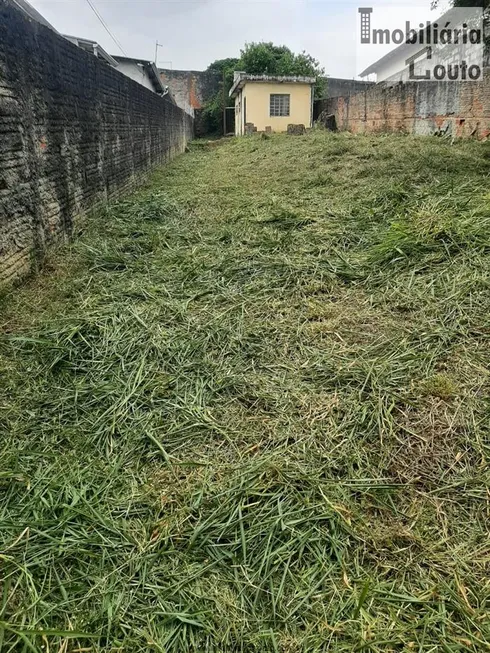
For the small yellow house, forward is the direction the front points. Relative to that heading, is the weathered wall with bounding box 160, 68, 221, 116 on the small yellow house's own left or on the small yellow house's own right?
on the small yellow house's own right

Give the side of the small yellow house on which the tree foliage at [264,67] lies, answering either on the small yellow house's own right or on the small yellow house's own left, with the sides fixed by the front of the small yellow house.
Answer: on the small yellow house's own right
